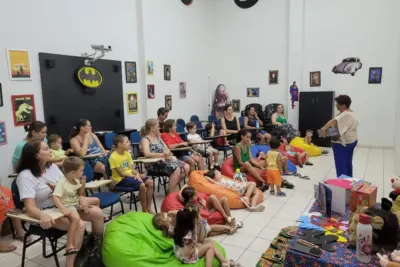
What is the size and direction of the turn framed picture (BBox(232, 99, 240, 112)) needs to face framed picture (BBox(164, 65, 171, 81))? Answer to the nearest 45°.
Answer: approximately 45° to its right

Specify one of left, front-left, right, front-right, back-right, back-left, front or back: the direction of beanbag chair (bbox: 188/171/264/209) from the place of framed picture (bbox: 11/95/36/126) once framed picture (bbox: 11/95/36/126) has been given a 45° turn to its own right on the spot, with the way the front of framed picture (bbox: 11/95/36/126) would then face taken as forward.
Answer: front-left

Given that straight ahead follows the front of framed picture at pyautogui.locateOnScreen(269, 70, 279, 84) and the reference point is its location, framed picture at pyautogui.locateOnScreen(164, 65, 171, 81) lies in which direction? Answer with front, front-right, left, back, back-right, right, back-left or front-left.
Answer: front-right

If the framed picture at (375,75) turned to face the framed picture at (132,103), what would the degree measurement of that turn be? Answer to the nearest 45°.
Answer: approximately 45° to its right

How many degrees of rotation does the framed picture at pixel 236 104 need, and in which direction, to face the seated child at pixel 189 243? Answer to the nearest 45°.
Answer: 0° — it already faces them

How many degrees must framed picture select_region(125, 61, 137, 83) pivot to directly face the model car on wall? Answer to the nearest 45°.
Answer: approximately 45° to its left

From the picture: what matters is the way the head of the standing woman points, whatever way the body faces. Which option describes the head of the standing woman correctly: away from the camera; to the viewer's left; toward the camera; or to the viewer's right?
to the viewer's left

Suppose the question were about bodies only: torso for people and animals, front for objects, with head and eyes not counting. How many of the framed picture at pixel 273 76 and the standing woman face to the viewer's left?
1

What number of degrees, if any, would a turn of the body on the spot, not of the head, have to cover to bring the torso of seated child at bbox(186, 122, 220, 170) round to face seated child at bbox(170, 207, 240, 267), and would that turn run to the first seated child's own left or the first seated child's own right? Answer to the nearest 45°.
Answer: approximately 45° to the first seated child's own right

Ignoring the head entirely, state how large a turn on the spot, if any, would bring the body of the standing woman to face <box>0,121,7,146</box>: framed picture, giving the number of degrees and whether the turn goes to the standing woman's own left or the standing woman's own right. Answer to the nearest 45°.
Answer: approximately 45° to the standing woman's own left

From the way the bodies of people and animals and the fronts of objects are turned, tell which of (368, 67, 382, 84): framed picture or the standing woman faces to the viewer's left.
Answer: the standing woman

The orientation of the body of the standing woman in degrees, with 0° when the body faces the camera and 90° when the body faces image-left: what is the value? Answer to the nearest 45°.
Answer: approximately 90°

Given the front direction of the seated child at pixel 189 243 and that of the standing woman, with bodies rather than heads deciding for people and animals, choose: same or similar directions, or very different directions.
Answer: very different directions

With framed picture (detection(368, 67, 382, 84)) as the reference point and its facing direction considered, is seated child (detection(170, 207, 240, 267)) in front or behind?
in front
